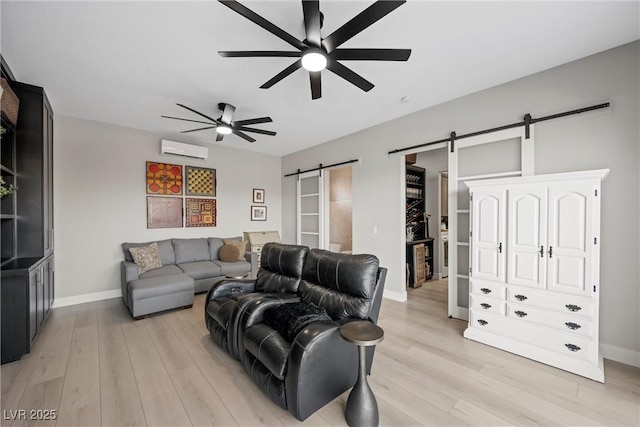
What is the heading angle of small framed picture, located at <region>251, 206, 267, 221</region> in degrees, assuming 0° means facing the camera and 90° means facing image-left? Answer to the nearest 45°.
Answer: approximately 0°

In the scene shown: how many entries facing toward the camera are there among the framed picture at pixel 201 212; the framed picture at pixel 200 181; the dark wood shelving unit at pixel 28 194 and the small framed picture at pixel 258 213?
3

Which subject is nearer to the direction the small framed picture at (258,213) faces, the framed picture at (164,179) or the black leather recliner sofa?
the black leather recliner sofa

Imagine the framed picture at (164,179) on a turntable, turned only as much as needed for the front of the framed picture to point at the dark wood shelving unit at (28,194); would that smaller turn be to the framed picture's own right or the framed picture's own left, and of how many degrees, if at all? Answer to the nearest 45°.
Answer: approximately 45° to the framed picture's own right

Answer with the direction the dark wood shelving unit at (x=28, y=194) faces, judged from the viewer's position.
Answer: facing to the right of the viewer

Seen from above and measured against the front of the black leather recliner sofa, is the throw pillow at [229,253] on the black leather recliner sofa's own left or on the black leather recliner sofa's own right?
on the black leather recliner sofa's own right
